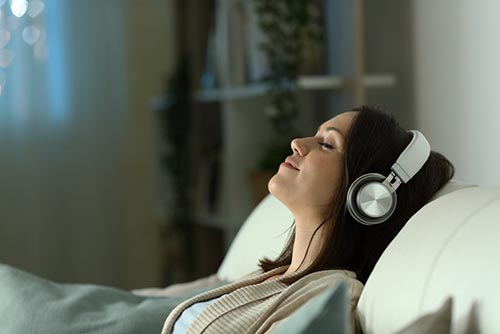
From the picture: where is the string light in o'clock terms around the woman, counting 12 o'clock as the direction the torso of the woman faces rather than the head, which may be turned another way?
The string light is roughly at 2 o'clock from the woman.

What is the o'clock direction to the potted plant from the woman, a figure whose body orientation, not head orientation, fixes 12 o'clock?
The potted plant is roughly at 3 o'clock from the woman.

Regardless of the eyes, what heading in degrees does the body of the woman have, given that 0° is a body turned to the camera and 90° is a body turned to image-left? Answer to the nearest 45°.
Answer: approximately 90°

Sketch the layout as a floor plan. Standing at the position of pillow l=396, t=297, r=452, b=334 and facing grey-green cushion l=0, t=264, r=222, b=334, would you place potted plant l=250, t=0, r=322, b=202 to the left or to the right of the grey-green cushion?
right
